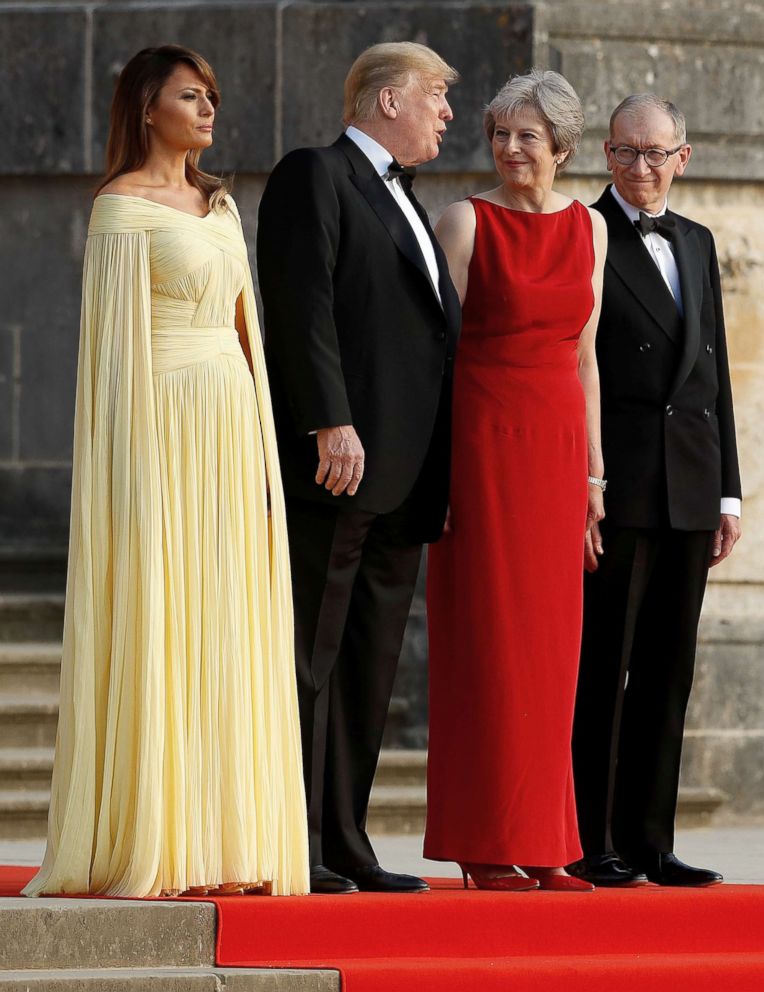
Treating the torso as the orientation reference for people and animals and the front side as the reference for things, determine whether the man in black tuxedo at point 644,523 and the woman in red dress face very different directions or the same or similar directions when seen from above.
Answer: same or similar directions

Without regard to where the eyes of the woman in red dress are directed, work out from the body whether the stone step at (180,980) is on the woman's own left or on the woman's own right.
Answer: on the woman's own right

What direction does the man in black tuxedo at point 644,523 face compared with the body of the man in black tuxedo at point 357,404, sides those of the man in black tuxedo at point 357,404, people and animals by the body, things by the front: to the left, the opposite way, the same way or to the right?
the same way

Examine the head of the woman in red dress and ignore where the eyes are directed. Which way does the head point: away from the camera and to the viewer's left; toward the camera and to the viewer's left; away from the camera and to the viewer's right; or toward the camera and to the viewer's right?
toward the camera and to the viewer's left

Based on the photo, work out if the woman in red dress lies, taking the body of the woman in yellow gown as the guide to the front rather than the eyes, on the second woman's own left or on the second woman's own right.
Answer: on the second woman's own left

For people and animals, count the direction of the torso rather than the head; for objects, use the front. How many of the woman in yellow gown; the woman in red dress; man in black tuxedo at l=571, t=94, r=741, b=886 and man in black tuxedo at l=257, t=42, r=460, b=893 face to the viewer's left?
0

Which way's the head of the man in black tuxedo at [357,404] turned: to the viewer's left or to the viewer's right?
to the viewer's right

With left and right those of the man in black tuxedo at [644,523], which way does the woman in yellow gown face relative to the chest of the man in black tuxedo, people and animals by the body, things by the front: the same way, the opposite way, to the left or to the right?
the same way

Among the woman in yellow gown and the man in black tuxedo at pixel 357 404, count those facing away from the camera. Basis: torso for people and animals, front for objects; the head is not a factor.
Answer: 0

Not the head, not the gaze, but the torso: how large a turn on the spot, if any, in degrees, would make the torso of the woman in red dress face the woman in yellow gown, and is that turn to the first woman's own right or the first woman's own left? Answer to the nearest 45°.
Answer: approximately 90° to the first woman's own right

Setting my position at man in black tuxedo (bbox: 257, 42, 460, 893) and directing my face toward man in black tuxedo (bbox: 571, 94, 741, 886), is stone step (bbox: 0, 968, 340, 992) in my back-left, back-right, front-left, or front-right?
back-right

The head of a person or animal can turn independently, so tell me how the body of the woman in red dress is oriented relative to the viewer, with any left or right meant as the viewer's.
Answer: facing the viewer and to the right of the viewer

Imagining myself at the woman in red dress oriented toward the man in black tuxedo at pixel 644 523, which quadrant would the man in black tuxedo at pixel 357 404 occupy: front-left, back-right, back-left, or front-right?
back-left

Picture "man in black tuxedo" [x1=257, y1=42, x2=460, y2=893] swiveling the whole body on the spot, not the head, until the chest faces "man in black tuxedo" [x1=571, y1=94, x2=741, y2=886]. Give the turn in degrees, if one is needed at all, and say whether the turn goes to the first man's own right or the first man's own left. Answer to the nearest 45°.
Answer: approximately 90° to the first man's own left

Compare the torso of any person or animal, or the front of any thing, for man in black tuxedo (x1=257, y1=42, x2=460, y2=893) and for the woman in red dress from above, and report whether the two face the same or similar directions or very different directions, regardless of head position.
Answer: same or similar directions

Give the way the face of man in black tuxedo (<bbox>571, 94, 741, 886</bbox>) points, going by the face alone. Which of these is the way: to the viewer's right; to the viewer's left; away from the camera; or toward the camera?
toward the camera
